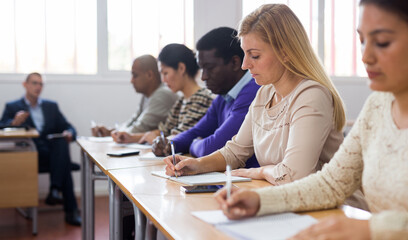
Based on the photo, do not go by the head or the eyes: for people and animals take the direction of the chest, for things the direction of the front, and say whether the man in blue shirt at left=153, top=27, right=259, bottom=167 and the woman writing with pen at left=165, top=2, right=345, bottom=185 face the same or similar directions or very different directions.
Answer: same or similar directions

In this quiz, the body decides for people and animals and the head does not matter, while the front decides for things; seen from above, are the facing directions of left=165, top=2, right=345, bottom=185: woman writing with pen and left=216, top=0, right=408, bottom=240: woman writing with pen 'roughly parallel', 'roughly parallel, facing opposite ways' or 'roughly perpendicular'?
roughly parallel

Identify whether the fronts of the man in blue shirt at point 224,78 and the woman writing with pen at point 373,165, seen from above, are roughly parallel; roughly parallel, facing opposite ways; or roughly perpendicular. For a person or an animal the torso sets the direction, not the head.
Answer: roughly parallel

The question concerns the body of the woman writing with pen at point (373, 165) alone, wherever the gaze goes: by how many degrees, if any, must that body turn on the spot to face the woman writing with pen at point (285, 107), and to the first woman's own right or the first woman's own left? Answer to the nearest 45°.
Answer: approximately 135° to the first woman's own right

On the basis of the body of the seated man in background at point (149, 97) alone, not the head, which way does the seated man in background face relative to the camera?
to the viewer's left

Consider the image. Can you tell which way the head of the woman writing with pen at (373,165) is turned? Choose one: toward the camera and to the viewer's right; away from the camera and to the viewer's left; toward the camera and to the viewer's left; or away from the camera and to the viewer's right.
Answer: toward the camera and to the viewer's left

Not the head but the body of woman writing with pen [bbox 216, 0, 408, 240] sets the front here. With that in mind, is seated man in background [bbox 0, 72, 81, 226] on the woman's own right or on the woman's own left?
on the woman's own right

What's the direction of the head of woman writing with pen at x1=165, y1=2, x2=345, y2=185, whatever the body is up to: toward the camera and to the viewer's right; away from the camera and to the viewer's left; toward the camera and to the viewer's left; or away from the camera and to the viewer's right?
toward the camera and to the viewer's left

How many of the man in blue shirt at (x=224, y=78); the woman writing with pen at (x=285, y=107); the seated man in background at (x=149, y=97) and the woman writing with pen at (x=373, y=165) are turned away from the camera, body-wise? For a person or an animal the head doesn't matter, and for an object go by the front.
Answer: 0

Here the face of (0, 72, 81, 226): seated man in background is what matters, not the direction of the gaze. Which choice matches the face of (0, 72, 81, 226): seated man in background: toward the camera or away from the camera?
toward the camera

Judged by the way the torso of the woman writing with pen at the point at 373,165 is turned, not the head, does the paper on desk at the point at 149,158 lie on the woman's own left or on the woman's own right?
on the woman's own right

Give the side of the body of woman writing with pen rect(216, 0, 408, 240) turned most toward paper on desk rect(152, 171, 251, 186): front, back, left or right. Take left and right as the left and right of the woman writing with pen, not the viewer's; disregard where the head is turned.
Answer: right

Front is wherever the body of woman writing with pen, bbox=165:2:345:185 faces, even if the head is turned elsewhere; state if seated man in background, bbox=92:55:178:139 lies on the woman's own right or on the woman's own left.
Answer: on the woman's own right
